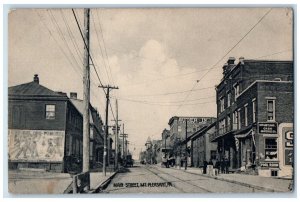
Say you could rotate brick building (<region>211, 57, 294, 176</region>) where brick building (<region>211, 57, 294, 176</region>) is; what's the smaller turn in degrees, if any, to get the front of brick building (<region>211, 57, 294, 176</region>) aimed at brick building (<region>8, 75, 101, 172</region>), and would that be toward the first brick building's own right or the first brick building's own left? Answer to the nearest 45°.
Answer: approximately 45° to the first brick building's own right

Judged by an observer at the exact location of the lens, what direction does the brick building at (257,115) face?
facing the viewer and to the left of the viewer

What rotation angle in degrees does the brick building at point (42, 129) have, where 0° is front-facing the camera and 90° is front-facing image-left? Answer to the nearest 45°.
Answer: approximately 270°

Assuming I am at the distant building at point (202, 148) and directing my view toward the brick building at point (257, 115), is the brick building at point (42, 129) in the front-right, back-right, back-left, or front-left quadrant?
front-right

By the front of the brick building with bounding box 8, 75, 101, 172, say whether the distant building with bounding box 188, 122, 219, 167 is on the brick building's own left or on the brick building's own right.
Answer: on the brick building's own left

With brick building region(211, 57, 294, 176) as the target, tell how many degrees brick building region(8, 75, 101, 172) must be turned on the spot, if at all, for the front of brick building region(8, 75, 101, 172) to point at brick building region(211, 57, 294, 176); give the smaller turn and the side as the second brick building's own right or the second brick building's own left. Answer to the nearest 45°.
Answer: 0° — it already faces it

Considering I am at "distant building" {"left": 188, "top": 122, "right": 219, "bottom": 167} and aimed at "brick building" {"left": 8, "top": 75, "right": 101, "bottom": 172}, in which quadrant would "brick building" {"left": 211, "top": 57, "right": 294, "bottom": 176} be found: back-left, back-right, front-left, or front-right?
front-left

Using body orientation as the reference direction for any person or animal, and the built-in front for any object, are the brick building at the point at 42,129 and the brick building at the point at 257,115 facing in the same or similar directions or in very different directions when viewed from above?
very different directions

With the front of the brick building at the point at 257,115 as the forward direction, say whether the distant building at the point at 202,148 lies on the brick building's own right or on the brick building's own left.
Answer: on the brick building's own right
